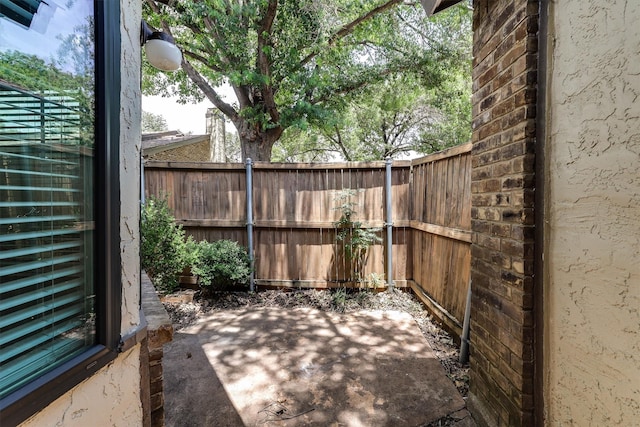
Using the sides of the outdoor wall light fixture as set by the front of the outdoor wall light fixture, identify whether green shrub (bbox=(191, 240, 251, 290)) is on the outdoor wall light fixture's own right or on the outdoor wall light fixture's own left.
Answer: on the outdoor wall light fixture's own left

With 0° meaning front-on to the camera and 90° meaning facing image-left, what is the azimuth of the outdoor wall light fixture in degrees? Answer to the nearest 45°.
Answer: approximately 270°

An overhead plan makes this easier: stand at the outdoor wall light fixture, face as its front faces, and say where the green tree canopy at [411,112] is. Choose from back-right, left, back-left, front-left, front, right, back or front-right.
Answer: front-left

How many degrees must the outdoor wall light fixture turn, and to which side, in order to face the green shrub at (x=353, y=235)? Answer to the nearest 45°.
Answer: approximately 45° to its left

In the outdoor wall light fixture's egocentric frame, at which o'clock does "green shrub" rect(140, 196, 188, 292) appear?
The green shrub is roughly at 9 o'clock from the outdoor wall light fixture.

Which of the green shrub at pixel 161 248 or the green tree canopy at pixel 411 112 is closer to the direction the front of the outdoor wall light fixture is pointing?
the green tree canopy

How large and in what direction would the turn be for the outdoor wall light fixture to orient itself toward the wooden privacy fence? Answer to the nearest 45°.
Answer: approximately 45° to its left

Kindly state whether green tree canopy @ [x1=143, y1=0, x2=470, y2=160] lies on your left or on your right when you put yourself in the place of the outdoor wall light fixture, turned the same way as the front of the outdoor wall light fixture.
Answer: on your left
